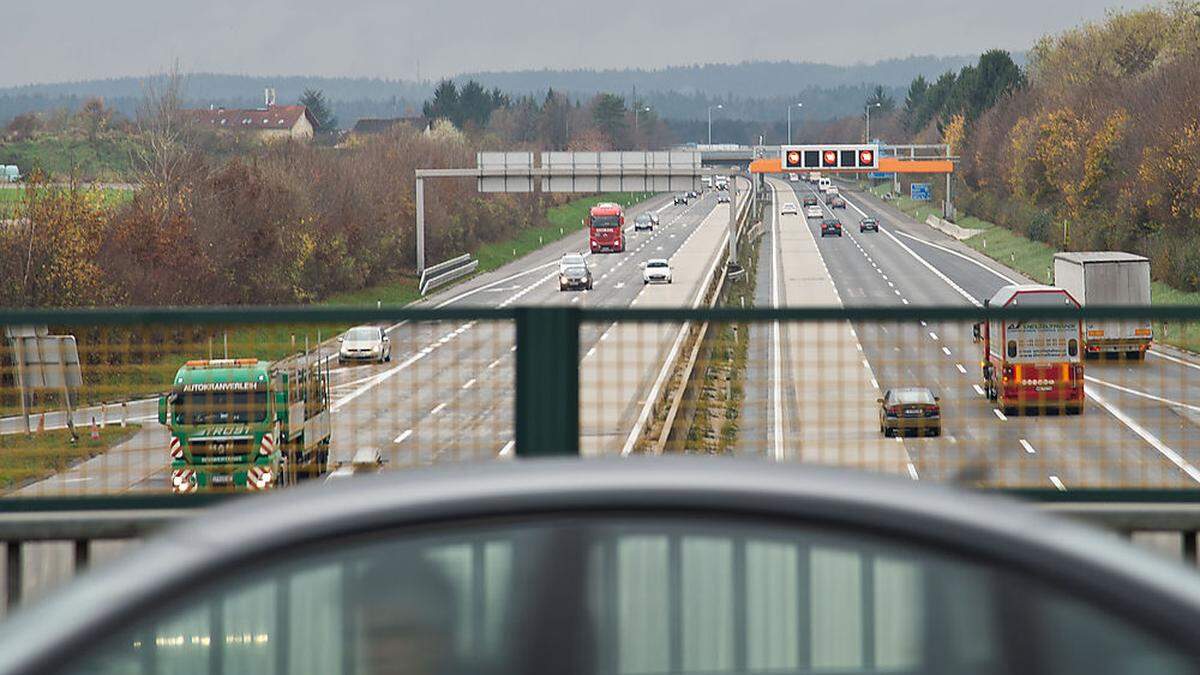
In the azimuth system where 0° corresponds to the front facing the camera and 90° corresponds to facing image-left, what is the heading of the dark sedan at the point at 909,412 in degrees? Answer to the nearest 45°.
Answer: approximately 180°

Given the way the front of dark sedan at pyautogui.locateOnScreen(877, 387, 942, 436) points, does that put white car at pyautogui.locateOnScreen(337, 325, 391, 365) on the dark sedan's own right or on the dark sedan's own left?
on the dark sedan's own left

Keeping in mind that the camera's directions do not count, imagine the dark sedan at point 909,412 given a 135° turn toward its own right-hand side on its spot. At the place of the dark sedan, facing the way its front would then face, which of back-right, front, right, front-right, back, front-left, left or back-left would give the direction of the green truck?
back-right
